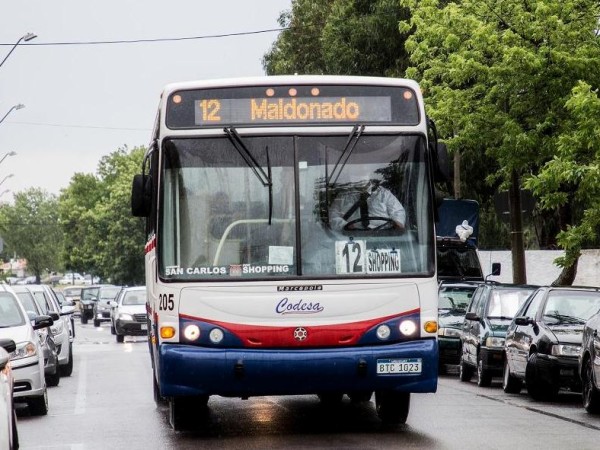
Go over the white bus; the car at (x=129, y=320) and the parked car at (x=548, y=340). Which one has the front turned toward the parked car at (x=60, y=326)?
the car at (x=129, y=320)

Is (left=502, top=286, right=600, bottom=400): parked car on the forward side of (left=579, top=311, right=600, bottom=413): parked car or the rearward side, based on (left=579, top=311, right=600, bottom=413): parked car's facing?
on the rearward side

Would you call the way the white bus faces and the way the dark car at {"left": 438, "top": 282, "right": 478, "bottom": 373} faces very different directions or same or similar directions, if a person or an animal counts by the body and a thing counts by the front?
same or similar directions

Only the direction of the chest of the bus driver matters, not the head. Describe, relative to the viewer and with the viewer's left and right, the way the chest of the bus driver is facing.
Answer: facing the viewer

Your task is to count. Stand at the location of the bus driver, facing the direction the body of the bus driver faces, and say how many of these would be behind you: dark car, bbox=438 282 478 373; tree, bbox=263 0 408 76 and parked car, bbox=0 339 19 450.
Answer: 2

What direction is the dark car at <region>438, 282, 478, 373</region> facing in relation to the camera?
toward the camera

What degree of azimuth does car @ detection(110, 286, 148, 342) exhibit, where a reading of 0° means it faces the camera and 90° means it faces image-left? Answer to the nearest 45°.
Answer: approximately 0°

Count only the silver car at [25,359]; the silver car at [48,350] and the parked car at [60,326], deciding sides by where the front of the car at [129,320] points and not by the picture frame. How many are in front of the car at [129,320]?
3

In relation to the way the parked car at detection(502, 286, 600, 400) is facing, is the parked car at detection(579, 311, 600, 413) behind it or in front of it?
in front

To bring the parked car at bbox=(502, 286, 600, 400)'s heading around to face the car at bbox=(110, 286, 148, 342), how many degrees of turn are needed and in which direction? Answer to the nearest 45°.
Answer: approximately 180°

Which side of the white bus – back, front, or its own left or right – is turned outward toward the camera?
front

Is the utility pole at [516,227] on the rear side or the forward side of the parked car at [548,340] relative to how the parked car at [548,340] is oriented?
on the rear side

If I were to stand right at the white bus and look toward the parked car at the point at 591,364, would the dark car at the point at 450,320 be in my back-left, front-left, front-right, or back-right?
front-left
